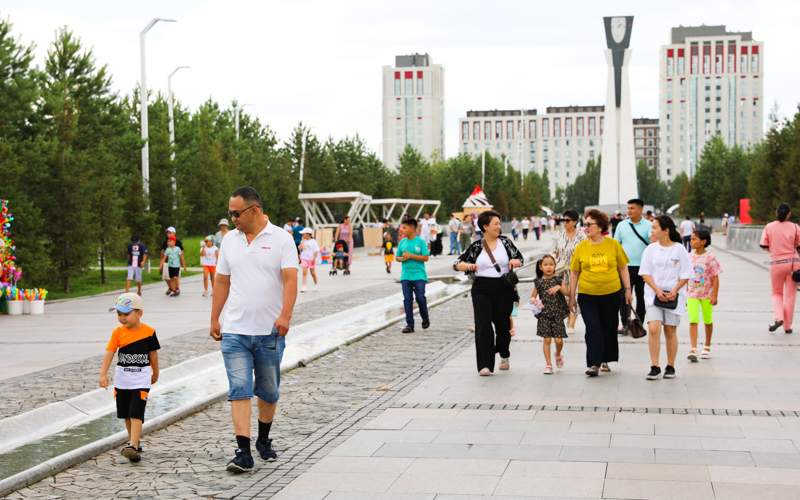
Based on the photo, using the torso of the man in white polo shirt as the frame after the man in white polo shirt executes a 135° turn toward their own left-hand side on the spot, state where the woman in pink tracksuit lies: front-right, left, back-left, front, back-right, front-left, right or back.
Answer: front-left

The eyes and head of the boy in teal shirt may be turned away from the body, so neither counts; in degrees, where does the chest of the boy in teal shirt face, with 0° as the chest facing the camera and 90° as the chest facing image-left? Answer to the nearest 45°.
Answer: approximately 45°

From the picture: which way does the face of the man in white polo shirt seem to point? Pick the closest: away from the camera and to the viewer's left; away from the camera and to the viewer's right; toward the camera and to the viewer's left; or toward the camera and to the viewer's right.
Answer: toward the camera and to the viewer's left

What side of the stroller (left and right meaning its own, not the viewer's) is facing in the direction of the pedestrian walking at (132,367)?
front

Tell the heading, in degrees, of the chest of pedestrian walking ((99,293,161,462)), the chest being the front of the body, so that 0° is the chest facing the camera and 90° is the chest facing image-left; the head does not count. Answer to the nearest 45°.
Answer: approximately 0°

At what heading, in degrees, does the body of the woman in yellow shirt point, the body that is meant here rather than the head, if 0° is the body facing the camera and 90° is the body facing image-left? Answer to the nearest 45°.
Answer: approximately 0°

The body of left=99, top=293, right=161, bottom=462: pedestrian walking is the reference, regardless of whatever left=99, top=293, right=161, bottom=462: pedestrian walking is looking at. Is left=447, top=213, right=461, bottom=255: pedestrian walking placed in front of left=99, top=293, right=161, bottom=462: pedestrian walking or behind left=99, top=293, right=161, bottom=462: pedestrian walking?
behind

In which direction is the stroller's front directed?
toward the camera

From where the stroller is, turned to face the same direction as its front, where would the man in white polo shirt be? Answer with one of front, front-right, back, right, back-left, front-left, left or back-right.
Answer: front
